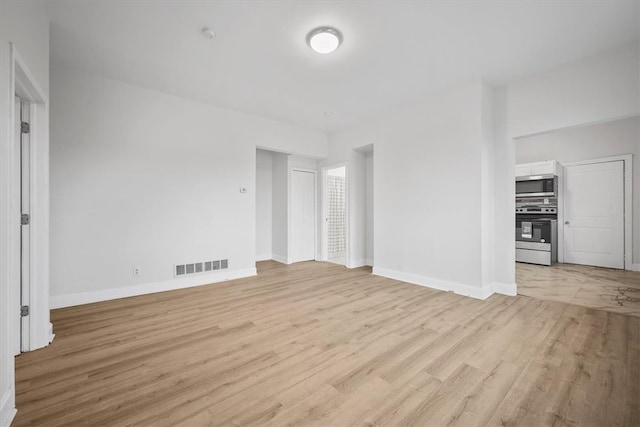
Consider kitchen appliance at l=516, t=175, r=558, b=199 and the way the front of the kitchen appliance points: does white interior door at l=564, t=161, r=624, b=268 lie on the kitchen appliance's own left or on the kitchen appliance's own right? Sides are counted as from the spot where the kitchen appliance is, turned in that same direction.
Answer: on the kitchen appliance's own left

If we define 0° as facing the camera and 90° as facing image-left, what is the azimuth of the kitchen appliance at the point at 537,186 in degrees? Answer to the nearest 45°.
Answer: approximately 0°

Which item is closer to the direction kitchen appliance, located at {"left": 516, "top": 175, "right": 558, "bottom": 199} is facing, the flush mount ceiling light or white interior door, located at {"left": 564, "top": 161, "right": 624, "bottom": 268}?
the flush mount ceiling light

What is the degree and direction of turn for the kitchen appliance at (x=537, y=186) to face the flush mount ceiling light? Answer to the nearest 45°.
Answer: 0° — it already faces it
